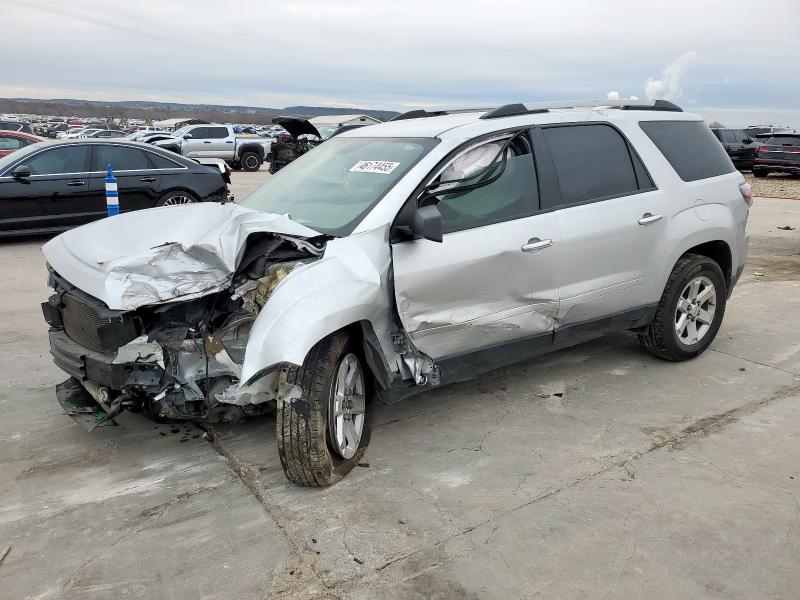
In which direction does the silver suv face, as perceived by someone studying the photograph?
facing the viewer and to the left of the viewer

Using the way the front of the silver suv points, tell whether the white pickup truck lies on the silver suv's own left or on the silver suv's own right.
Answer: on the silver suv's own right

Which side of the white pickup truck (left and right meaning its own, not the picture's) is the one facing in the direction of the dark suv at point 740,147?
back

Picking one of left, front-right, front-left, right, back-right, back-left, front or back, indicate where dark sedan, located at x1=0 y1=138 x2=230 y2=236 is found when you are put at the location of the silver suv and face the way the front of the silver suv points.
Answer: right

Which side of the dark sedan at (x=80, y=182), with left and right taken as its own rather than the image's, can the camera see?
left

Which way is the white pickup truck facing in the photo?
to the viewer's left
